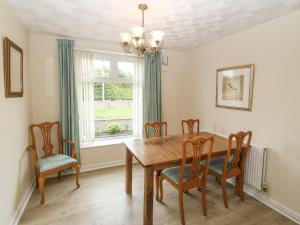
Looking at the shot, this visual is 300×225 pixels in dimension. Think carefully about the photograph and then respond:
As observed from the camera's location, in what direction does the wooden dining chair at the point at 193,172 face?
facing away from the viewer and to the left of the viewer

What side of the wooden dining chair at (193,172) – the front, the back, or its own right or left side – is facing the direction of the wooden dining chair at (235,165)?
right

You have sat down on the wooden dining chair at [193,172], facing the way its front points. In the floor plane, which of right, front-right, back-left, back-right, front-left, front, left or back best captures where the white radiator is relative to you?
right

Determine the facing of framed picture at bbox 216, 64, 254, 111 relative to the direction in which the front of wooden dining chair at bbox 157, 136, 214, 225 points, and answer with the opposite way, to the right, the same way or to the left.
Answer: to the left

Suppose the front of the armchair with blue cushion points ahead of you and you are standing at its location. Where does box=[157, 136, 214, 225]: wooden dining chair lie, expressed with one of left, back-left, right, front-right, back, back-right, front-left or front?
front

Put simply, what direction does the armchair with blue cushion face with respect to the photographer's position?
facing the viewer and to the right of the viewer

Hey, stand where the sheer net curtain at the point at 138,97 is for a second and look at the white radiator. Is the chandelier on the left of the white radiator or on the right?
right

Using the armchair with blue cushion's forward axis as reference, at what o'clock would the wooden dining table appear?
The wooden dining table is roughly at 12 o'clock from the armchair with blue cushion.

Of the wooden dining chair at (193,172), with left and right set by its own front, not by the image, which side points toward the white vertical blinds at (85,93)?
front

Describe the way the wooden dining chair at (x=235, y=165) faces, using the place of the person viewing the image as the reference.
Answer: facing away from the viewer and to the left of the viewer

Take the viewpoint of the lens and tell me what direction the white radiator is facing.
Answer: facing the viewer and to the left of the viewer

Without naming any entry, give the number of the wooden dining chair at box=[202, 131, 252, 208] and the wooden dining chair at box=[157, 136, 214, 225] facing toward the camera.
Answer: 0

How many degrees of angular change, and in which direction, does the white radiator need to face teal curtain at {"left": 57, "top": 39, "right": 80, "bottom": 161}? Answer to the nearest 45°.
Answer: approximately 45° to its right
